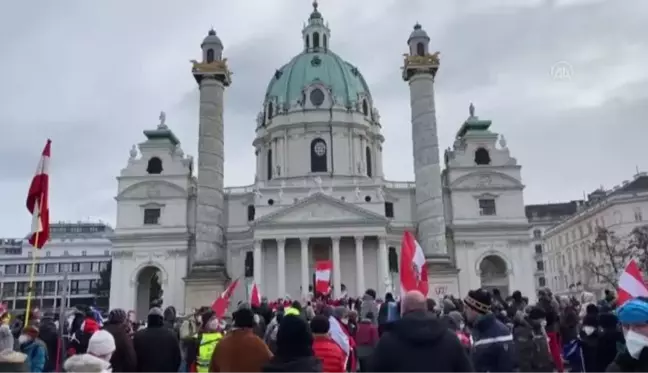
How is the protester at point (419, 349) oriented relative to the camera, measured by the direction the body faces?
away from the camera

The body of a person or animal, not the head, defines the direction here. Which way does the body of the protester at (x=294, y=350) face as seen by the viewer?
away from the camera

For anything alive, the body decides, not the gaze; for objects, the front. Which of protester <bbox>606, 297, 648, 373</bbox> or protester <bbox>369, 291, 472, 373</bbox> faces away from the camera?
protester <bbox>369, 291, 472, 373</bbox>

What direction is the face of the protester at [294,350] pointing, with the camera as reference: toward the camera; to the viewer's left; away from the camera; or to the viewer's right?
away from the camera

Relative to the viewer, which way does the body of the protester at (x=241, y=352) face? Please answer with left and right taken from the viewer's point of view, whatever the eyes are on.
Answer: facing away from the viewer

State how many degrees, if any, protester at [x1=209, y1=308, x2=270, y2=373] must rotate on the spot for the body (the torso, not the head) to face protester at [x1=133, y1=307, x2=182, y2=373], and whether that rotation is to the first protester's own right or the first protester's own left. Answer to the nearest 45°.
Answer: approximately 45° to the first protester's own left

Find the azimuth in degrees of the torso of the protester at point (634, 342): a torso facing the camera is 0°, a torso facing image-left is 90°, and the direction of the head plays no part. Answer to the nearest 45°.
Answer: approximately 45°

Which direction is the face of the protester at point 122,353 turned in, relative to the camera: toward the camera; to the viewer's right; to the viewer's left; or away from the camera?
away from the camera

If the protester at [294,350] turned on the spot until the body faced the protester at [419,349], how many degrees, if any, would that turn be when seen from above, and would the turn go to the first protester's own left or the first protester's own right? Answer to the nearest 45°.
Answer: approximately 135° to the first protester's own right

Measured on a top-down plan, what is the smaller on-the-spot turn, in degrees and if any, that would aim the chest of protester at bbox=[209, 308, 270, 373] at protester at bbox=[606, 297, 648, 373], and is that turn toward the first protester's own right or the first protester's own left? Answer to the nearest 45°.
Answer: approximately 135° to the first protester's own right

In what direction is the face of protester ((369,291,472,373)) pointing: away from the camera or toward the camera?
away from the camera
